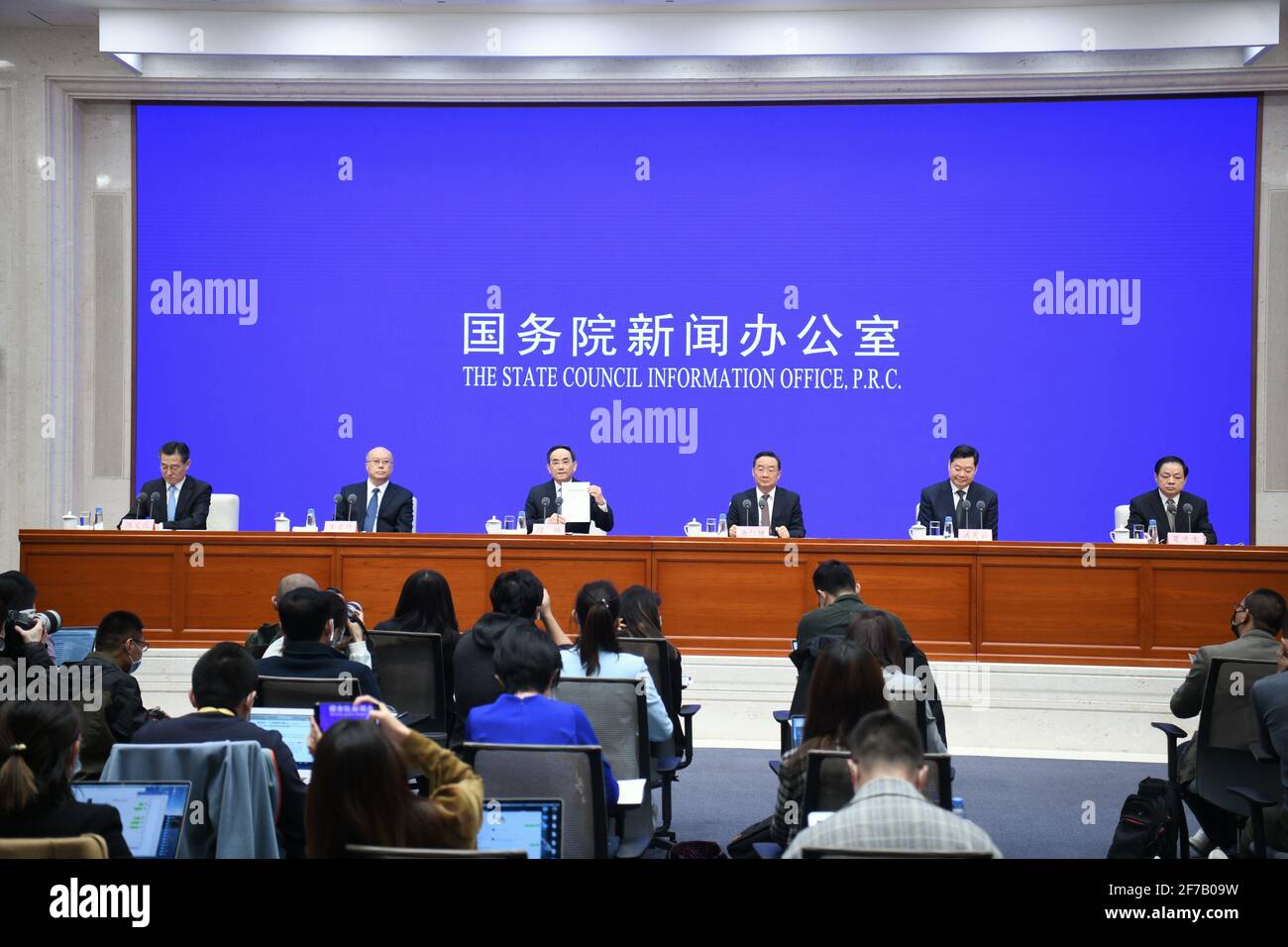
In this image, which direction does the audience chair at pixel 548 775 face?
away from the camera

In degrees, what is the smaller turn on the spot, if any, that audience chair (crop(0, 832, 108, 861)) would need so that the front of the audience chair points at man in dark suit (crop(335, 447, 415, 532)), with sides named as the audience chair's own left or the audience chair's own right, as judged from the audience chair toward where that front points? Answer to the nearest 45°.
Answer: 0° — it already faces them

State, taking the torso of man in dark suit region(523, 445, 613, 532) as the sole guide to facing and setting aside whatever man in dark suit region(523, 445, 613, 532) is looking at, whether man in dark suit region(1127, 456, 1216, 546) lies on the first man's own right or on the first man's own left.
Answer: on the first man's own left

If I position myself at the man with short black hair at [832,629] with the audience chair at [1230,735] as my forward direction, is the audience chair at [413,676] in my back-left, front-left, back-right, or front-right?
back-right

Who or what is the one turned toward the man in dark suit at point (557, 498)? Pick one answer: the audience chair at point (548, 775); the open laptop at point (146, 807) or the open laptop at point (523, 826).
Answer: the audience chair

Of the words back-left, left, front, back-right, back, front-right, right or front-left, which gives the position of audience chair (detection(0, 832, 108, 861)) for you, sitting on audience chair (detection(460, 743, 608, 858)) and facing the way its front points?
back-left

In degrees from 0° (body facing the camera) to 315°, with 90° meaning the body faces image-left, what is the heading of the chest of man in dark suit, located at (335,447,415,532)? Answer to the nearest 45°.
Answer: approximately 0°

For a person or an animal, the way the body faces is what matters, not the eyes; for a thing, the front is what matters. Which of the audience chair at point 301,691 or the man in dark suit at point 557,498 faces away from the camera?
the audience chair

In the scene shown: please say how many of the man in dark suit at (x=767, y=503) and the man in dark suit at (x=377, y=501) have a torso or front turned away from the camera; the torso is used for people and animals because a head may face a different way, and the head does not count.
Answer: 0

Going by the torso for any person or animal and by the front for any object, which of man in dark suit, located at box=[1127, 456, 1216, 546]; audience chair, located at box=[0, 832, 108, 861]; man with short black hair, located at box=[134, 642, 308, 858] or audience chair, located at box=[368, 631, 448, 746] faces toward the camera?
the man in dark suit

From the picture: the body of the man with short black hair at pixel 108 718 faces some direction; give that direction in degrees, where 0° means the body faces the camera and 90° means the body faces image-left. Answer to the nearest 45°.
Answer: approximately 225°
